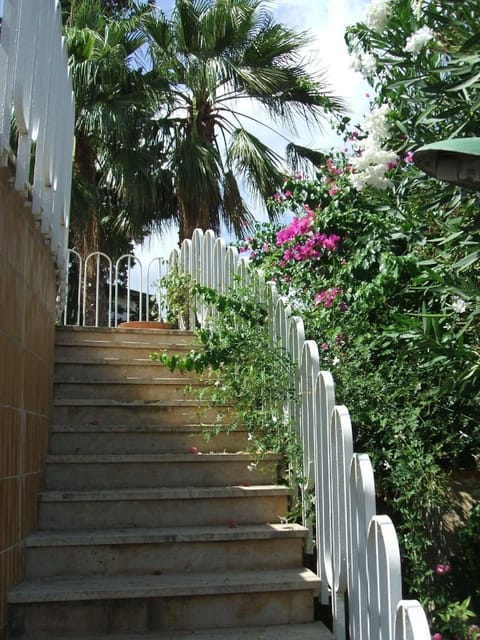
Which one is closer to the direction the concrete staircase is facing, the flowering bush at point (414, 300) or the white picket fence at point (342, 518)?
the white picket fence

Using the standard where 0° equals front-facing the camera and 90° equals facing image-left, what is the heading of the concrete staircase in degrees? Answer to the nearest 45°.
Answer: approximately 0°

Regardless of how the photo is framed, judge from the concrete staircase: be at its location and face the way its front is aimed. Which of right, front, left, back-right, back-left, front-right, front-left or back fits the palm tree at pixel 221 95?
back

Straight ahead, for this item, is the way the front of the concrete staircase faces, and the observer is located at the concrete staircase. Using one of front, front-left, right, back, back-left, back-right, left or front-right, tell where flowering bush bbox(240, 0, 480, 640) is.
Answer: left

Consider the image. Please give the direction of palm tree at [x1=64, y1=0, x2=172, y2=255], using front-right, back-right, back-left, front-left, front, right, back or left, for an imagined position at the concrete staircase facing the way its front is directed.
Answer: back
